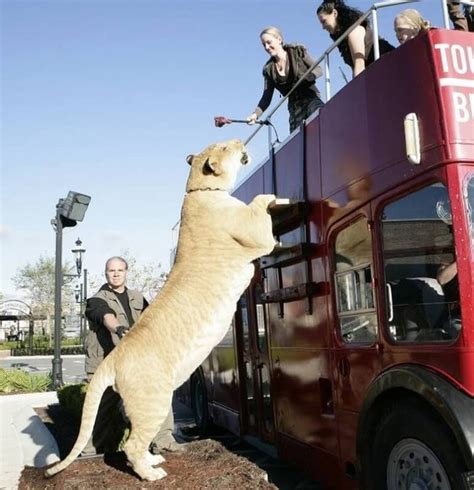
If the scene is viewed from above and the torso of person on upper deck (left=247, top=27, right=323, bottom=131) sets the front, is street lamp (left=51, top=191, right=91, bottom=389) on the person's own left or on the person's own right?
on the person's own right

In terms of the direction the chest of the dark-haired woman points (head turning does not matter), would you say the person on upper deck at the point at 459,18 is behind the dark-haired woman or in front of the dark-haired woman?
behind

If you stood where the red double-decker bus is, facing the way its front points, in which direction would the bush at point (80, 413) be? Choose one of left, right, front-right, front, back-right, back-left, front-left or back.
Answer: back

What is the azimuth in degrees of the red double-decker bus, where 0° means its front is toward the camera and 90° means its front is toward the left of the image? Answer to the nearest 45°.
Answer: approximately 315°

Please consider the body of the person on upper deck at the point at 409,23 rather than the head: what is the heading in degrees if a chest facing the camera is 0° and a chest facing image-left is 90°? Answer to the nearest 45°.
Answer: approximately 45°

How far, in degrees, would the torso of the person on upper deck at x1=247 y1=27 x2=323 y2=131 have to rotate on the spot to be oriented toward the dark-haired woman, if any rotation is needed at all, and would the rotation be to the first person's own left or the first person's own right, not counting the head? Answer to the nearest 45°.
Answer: approximately 90° to the first person's own left

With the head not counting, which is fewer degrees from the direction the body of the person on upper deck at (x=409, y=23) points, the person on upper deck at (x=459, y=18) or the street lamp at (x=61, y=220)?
the street lamp
